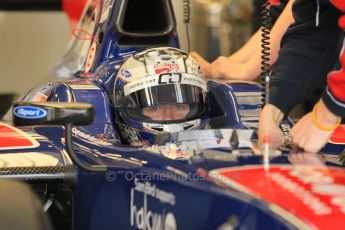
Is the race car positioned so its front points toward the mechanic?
no
